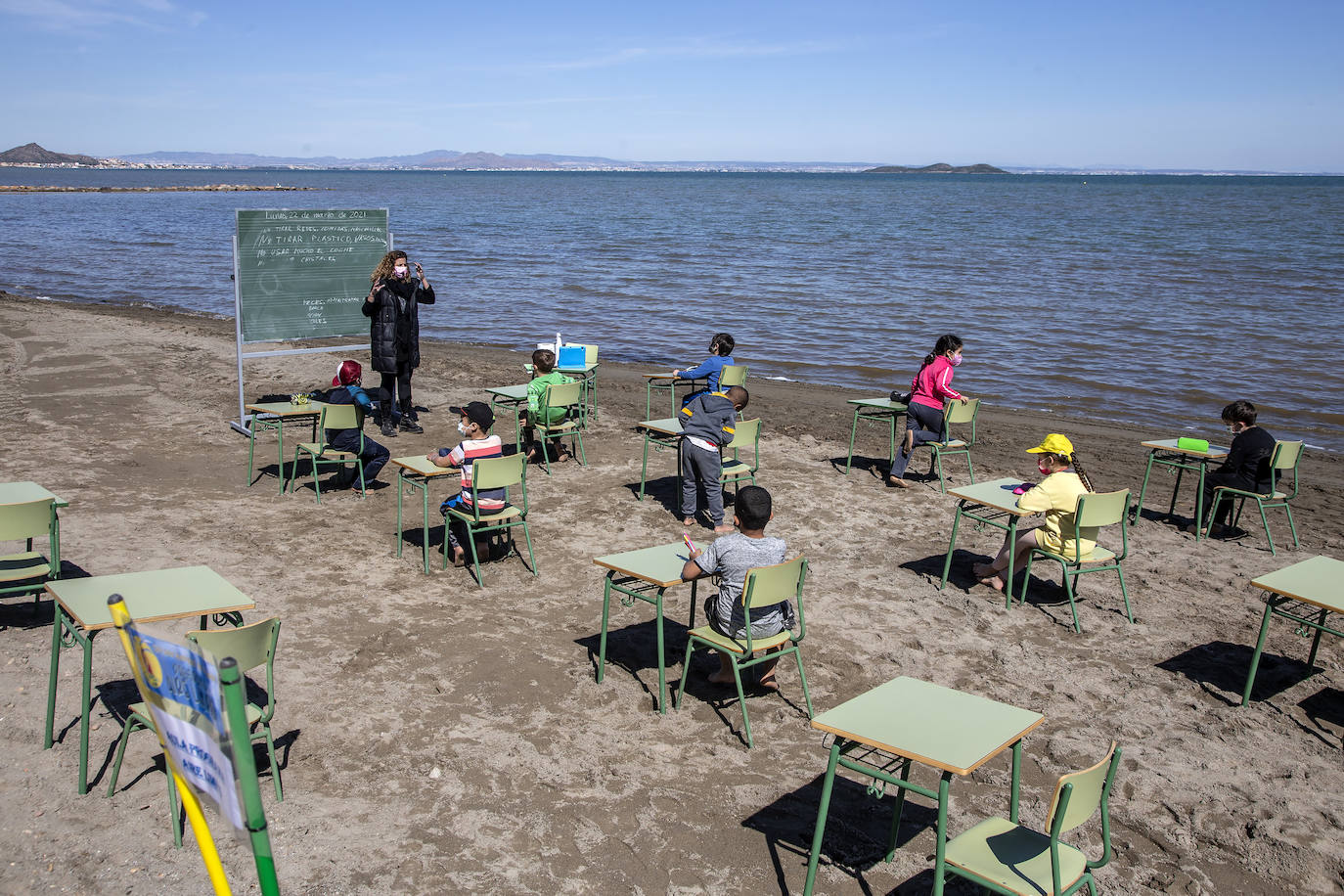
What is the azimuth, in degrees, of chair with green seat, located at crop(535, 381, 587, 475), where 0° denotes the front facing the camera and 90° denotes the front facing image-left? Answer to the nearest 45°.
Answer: approximately 135°

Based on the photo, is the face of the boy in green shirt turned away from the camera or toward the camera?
away from the camera

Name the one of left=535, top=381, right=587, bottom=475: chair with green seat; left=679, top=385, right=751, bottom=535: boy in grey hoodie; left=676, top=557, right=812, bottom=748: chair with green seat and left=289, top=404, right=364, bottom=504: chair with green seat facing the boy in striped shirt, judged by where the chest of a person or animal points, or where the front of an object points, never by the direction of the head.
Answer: left=676, top=557, right=812, bottom=748: chair with green seat

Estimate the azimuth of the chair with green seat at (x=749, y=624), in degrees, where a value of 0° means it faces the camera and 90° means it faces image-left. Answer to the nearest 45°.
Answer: approximately 135°

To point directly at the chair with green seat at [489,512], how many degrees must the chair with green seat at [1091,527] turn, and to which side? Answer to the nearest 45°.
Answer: approximately 45° to its left

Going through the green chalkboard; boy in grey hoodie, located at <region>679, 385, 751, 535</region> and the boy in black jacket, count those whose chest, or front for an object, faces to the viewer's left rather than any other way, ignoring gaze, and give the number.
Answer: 1

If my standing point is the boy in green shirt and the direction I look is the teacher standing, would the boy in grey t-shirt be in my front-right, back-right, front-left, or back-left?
back-left

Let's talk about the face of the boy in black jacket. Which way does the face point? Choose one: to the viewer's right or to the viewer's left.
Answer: to the viewer's left

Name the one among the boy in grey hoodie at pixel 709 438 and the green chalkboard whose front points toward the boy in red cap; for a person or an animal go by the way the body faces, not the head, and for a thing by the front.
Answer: the green chalkboard

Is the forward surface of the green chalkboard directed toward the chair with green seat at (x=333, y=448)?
yes

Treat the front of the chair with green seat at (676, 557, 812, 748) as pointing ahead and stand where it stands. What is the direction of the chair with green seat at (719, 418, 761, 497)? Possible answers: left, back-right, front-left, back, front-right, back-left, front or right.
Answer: front-right

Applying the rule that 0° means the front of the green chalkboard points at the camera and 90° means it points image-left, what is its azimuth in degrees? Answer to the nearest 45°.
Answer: approximately 0°

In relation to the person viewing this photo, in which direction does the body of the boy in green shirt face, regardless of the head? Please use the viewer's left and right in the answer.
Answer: facing away from the viewer and to the left of the viewer

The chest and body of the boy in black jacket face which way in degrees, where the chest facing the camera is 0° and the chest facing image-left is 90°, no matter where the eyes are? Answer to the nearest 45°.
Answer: approximately 90°

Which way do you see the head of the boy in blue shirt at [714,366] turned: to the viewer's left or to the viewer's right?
to the viewer's left
